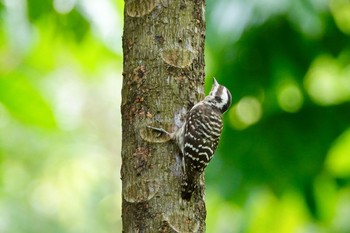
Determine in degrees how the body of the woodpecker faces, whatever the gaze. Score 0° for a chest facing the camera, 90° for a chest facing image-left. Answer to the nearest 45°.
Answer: approximately 135°
